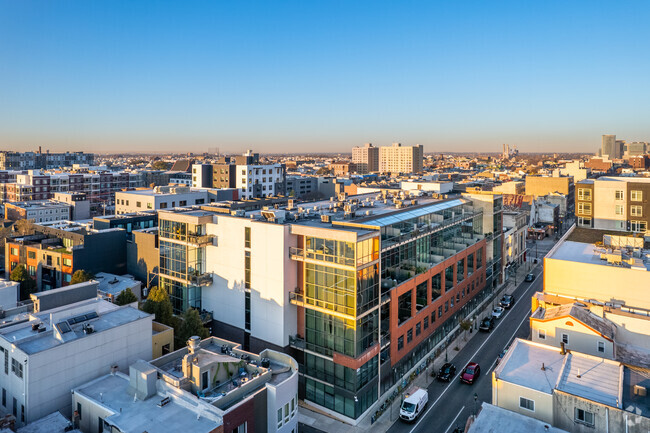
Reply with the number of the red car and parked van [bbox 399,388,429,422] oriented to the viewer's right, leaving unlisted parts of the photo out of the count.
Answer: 0

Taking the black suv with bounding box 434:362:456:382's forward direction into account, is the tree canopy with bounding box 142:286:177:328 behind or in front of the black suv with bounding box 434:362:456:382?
in front

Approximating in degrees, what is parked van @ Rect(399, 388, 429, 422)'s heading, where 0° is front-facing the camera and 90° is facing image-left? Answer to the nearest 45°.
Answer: approximately 45°

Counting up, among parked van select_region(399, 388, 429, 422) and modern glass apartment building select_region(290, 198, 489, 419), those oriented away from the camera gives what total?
0

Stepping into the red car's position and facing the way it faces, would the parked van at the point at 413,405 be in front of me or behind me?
in front

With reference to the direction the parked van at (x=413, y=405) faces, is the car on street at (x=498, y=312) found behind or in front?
behind

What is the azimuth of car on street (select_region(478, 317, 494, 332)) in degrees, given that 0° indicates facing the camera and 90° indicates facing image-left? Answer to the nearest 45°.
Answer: approximately 45°

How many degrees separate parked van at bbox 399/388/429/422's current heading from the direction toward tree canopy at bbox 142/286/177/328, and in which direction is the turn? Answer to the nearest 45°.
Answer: approximately 45° to its right
